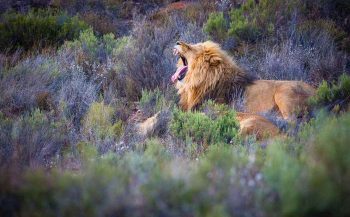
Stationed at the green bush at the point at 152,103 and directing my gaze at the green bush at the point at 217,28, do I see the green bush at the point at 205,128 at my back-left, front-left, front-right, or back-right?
back-right

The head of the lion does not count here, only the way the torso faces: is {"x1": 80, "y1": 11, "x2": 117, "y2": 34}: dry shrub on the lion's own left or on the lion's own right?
on the lion's own right

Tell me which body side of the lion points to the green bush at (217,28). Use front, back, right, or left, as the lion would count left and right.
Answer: right

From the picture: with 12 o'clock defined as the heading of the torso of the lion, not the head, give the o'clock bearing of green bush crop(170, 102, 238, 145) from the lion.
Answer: The green bush is roughly at 9 o'clock from the lion.

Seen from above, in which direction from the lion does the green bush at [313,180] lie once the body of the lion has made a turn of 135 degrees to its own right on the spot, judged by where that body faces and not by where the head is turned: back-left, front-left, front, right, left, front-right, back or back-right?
back-right

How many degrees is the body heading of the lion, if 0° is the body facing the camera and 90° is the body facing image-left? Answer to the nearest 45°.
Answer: approximately 90°
